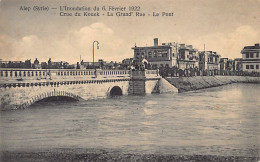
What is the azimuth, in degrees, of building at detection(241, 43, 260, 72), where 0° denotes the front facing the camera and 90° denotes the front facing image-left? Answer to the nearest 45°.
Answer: approximately 0°
